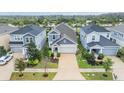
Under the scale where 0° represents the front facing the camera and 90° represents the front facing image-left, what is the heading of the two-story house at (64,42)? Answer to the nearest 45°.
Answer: approximately 0°

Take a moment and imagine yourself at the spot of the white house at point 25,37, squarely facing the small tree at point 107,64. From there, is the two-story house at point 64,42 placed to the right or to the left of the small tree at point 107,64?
left

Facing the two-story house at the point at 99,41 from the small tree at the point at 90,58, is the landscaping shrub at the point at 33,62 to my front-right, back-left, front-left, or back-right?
back-left

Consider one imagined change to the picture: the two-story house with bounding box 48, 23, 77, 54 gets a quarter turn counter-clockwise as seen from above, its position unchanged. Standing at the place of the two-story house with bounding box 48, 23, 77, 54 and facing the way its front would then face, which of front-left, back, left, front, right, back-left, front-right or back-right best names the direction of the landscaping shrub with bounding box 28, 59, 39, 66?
back-right

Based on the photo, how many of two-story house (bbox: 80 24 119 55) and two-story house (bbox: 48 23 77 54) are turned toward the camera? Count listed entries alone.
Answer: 2

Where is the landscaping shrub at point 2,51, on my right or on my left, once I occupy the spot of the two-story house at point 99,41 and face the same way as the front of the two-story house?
on my right

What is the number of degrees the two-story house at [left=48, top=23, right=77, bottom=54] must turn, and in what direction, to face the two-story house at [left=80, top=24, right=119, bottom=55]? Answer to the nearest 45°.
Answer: approximately 45° to its left

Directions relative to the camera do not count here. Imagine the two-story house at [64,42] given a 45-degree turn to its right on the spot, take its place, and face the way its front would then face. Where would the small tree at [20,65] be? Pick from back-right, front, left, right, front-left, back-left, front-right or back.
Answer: front

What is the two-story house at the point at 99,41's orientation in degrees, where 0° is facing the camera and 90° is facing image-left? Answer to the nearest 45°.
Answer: approximately 0°
